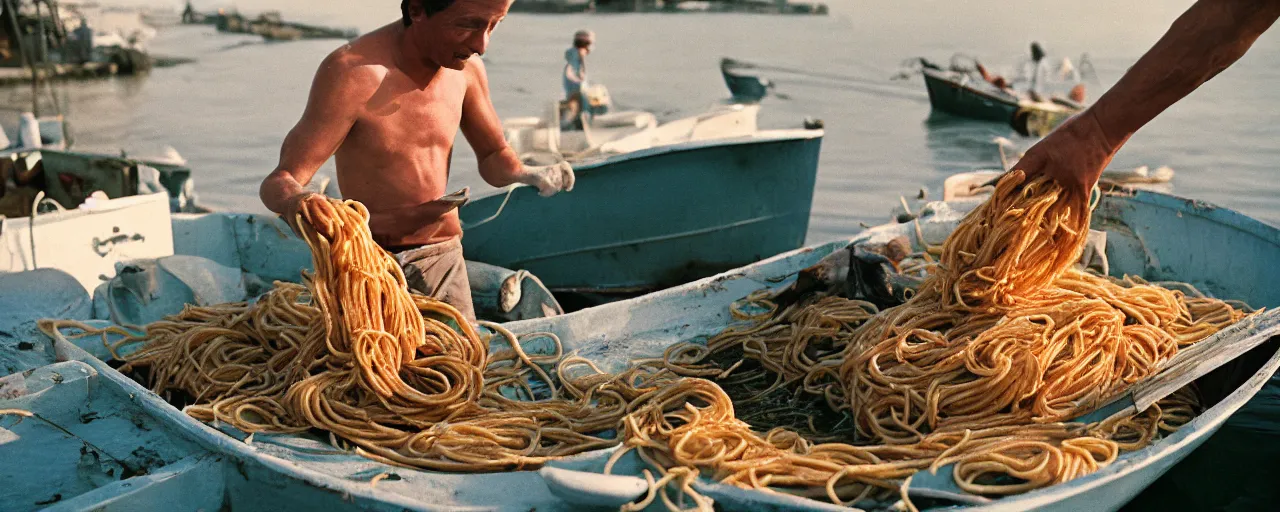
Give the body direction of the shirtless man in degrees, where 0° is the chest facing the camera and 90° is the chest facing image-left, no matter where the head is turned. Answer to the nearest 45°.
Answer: approximately 315°

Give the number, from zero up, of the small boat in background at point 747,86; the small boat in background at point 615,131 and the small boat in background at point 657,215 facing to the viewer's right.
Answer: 2

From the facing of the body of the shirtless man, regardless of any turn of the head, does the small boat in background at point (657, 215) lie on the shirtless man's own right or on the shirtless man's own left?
on the shirtless man's own left

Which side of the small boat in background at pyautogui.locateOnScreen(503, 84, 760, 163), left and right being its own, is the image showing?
right

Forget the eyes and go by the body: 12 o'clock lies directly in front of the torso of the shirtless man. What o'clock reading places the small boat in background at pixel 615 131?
The small boat in background is roughly at 8 o'clock from the shirtless man.

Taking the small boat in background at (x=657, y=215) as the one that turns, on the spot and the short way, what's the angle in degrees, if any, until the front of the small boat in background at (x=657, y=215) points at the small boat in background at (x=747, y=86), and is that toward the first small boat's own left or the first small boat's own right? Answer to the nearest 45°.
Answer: approximately 90° to the first small boat's own left

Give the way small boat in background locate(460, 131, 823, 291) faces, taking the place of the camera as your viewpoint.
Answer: facing to the right of the viewer

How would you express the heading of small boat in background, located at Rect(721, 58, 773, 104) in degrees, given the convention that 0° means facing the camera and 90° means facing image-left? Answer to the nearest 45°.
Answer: approximately 45°

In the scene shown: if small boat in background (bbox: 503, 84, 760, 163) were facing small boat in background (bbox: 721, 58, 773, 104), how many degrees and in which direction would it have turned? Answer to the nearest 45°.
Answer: approximately 90° to its left

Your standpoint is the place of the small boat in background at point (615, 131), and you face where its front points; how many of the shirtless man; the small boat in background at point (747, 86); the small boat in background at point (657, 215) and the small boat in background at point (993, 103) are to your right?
2

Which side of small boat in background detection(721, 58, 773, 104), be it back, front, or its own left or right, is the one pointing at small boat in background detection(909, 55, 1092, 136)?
back

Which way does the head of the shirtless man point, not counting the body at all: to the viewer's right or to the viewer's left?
to the viewer's right
